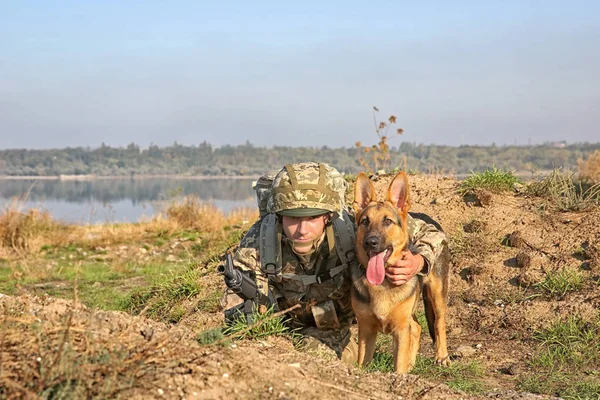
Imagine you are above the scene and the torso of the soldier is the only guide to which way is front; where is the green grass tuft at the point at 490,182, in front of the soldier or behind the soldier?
behind

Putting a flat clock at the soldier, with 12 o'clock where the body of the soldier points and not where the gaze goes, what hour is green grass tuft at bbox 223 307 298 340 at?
The green grass tuft is roughly at 1 o'clock from the soldier.

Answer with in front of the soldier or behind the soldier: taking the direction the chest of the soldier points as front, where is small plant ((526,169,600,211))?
behind

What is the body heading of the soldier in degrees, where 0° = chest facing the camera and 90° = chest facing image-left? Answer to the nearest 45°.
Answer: approximately 0°

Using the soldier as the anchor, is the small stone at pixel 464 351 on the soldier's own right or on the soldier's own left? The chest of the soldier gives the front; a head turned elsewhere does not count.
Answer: on the soldier's own left

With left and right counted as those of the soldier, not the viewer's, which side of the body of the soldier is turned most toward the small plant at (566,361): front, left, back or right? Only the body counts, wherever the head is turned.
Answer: left

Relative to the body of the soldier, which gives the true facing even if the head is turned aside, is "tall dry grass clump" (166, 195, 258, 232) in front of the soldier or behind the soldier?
behind
